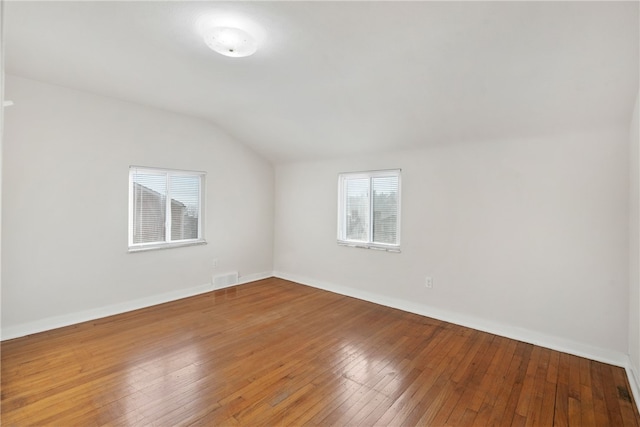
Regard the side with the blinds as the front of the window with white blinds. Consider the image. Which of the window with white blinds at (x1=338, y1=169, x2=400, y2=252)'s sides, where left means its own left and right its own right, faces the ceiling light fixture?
front

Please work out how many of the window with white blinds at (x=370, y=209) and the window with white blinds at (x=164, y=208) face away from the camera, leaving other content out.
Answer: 0

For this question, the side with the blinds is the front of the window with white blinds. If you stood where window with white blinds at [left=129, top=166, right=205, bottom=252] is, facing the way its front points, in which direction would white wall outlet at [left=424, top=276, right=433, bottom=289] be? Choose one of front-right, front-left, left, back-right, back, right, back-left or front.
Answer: front

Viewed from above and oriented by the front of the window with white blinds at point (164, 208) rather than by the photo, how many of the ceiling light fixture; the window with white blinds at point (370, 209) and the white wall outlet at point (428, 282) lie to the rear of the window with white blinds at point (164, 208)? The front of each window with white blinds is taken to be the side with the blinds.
0

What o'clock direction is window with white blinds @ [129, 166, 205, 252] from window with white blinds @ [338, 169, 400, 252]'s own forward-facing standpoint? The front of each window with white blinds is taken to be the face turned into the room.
window with white blinds @ [129, 166, 205, 252] is roughly at 1 o'clock from window with white blinds @ [338, 169, 400, 252].

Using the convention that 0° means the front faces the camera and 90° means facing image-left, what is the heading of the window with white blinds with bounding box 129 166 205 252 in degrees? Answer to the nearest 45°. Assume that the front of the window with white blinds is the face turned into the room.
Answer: approximately 315°

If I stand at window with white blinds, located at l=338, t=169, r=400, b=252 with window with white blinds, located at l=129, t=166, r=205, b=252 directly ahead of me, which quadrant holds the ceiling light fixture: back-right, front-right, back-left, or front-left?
front-left

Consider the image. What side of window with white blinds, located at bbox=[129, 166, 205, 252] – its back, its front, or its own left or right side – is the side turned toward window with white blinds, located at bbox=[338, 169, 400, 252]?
front

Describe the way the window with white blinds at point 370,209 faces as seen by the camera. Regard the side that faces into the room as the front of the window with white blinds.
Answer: facing the viewer and to the left of the viewer

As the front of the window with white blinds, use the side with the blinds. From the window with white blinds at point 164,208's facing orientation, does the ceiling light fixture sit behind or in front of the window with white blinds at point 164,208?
in front
